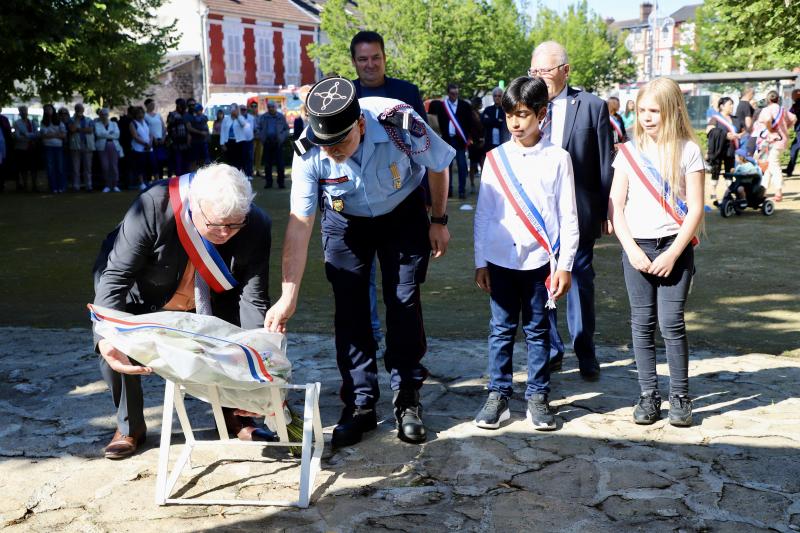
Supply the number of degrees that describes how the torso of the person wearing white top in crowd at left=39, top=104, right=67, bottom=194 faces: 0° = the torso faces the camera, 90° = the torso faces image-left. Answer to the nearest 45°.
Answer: approximately 0°

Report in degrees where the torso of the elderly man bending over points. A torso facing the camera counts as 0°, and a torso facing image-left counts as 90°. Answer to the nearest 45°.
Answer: approximately 315°

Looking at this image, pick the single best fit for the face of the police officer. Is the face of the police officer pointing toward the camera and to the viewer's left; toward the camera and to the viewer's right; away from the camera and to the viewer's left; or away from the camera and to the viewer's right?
toward the camera and to the viewer's left

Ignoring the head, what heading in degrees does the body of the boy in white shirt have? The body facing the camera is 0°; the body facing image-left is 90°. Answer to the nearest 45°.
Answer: approximately 0°

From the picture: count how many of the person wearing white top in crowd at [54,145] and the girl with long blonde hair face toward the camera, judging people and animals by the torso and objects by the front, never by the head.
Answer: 2

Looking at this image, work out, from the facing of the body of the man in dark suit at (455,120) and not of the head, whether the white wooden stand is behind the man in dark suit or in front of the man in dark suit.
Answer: in front

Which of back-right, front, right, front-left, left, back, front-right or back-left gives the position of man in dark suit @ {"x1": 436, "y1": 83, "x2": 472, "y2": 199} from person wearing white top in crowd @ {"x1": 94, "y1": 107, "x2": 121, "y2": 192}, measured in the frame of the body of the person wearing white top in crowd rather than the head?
front-left

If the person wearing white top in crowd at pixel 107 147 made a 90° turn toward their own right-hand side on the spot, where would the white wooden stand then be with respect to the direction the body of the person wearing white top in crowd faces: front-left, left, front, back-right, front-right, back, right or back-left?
left

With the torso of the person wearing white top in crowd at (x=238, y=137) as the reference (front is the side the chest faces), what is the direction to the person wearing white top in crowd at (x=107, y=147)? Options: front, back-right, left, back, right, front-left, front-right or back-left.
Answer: right

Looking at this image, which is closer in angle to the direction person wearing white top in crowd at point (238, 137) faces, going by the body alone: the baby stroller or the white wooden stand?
the white wooden stand

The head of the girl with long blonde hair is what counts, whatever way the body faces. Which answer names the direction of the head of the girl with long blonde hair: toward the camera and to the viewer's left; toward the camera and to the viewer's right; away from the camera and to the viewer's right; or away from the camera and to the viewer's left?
toward the camera and to the viewer's left
